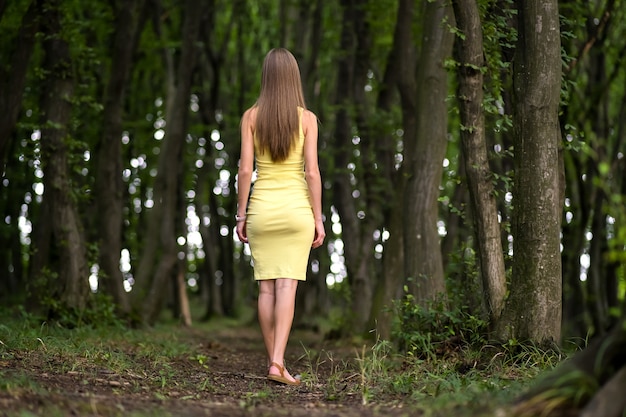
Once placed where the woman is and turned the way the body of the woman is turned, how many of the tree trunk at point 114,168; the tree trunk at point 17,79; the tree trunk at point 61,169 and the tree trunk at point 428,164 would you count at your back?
0

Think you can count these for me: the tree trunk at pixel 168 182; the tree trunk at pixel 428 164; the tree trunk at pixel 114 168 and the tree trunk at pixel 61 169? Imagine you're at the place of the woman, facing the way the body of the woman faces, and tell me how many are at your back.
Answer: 0

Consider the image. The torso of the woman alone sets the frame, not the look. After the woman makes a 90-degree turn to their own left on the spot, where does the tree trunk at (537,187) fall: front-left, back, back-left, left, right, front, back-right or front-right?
back

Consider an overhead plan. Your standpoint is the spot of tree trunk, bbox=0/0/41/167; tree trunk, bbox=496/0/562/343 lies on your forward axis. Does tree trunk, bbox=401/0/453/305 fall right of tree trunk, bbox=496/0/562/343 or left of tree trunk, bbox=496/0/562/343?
left

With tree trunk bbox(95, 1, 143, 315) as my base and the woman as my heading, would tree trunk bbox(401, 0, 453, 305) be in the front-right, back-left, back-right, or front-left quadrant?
front-left

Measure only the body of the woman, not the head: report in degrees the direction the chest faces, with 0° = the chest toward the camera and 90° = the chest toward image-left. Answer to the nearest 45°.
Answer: approximately 180°

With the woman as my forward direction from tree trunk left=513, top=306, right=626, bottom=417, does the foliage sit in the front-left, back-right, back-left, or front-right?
front-right

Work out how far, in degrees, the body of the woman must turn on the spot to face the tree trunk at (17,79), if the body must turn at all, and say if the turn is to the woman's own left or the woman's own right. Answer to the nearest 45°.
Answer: approximately 45° to the woman's own left

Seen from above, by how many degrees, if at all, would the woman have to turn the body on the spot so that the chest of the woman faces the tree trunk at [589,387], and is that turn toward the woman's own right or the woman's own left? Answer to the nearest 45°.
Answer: approximately 135° to the woman's own right

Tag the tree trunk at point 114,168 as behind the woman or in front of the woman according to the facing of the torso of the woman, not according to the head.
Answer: in front

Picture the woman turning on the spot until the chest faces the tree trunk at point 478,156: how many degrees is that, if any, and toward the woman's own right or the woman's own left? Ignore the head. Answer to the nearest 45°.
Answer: approximately 90° to the woman's own right

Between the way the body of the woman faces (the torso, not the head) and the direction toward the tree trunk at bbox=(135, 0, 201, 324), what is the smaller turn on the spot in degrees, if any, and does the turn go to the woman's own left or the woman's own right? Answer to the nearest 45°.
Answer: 0° — they already face it

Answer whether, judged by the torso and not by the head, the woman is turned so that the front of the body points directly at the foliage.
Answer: no

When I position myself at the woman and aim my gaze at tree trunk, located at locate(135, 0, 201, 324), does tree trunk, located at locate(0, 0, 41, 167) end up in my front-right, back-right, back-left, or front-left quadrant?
front-left

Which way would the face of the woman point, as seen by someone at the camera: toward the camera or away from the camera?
away from the camera

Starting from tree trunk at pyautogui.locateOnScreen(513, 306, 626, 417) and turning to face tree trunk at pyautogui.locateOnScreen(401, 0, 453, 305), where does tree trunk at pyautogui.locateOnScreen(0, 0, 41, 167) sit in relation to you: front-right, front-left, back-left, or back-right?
front-left
